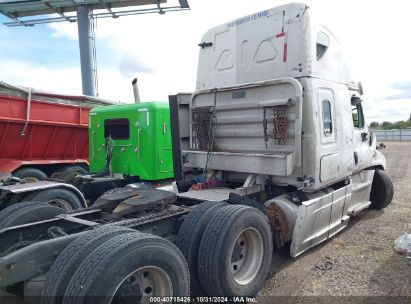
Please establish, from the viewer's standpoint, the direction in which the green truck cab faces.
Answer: facing away from the viewer and to the right of the viewer

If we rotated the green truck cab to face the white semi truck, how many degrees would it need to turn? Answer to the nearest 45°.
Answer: approximately 135° to its right

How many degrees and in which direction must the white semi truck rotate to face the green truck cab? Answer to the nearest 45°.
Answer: approximately 90° to its left

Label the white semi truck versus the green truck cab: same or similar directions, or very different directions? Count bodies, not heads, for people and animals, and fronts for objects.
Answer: same or similar directions

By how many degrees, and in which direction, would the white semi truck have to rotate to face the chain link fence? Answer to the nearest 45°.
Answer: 0° — it already faces it

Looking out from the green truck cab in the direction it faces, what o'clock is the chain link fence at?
The chain link fence is roughly at 12 o'clock from the green truck cab.

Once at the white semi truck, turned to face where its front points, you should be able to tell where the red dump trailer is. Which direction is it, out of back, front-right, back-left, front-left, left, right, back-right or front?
left

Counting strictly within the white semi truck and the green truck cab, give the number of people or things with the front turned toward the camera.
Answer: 0

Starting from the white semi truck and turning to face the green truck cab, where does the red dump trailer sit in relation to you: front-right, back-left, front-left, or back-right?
front-left

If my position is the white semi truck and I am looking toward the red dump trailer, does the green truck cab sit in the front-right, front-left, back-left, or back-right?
front-right

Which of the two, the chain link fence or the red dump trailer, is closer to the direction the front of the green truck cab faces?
the chain link fence

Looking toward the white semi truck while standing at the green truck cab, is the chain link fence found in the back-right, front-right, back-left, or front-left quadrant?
back-left

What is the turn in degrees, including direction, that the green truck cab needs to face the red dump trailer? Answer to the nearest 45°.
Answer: approximately 90° to its left

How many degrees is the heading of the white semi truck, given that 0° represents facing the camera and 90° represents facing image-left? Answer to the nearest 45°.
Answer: approximately 225°
